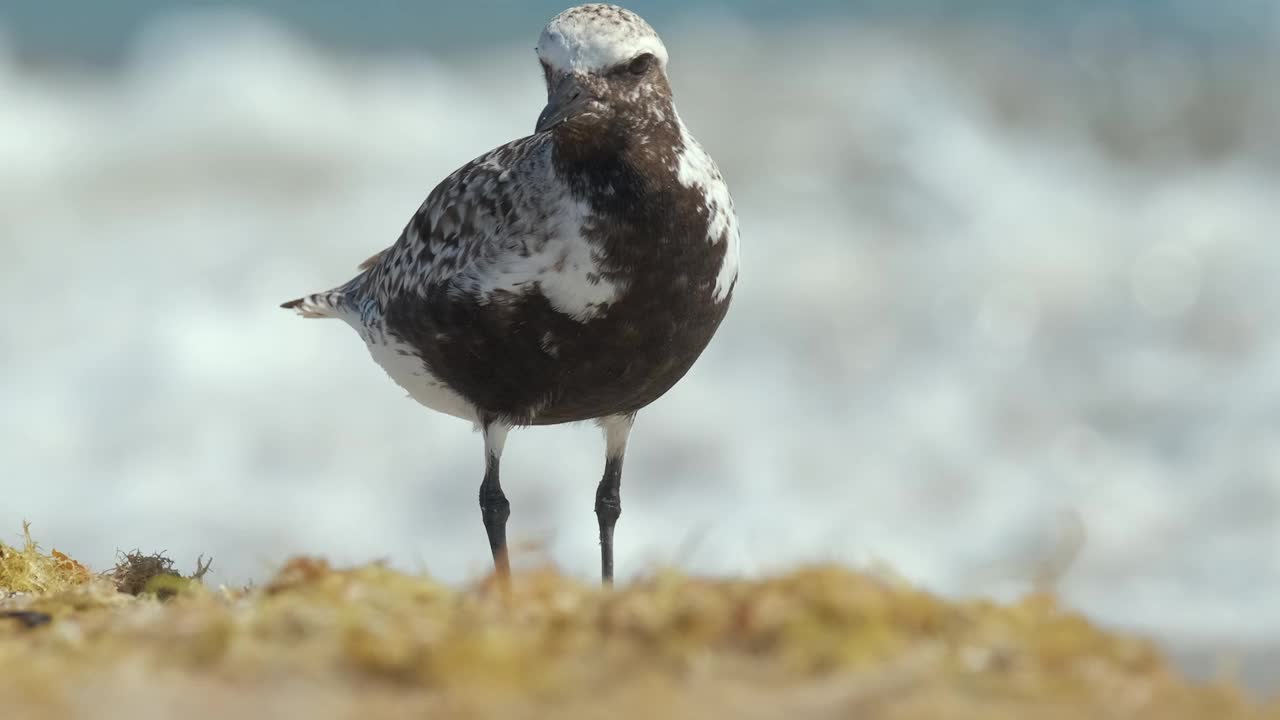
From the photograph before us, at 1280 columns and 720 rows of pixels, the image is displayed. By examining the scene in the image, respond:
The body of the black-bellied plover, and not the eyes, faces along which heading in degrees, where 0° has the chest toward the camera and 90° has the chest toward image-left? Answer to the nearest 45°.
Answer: approximately 315°
